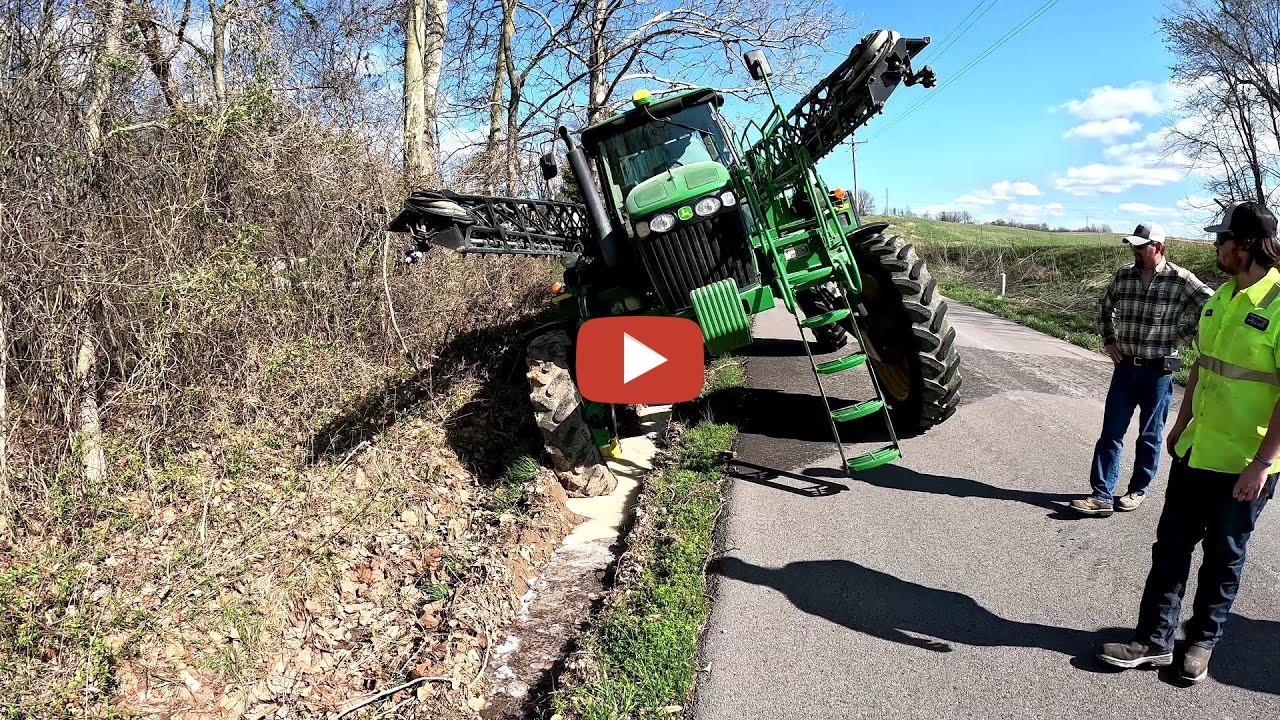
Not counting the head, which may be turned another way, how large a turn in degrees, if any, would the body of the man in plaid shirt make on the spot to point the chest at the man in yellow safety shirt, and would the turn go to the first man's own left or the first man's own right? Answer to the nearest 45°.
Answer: approximately 45° to the first man's own left

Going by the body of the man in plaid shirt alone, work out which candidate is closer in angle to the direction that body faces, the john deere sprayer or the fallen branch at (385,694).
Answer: the fallen branch

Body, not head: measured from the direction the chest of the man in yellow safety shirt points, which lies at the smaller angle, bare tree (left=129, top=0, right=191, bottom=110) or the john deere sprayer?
the bare tree

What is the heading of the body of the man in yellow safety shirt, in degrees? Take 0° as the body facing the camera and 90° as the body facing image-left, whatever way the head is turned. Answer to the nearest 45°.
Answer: approximately 45°

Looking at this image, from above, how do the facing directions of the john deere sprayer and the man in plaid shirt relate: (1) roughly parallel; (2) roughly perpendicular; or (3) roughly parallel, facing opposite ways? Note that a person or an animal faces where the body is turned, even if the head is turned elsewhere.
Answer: roughly perpendicular

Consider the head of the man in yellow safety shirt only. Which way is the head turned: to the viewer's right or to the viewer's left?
to the viewer's left

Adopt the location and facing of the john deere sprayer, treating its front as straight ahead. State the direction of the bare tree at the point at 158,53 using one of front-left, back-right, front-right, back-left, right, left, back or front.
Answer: right

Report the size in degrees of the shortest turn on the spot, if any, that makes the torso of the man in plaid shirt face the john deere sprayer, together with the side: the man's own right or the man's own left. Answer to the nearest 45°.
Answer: approximately 45° to the man's own right

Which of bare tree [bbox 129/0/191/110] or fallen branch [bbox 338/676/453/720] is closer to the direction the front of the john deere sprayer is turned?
the fallen branch

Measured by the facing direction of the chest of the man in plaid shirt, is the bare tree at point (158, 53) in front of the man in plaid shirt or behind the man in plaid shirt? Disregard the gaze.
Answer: in front

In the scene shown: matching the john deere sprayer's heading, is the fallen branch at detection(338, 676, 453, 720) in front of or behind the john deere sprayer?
in front

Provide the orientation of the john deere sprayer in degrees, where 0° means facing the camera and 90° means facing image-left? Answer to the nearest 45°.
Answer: approximately 0°

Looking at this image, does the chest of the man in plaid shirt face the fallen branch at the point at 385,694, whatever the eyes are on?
yes

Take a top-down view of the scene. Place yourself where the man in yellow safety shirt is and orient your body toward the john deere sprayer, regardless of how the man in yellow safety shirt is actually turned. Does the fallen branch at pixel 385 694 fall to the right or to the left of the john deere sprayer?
left
